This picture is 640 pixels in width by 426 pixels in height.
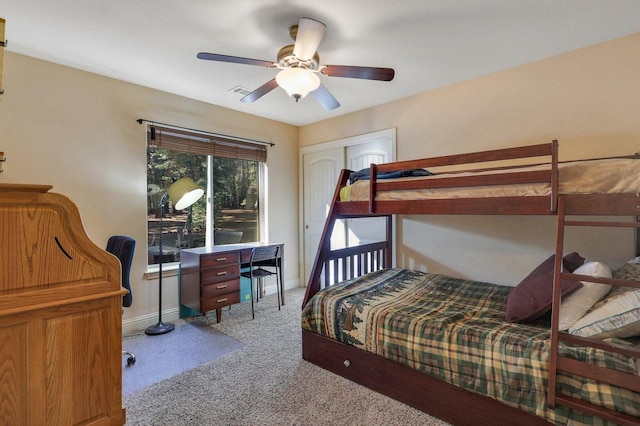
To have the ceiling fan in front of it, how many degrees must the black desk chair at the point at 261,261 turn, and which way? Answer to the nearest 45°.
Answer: approximately 135° to its left

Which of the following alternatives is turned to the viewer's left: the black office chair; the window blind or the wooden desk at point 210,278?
the black office chair

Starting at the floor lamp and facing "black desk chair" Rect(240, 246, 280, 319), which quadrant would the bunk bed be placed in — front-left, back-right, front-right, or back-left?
front-right

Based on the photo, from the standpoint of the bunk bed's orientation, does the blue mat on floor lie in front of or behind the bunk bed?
in front

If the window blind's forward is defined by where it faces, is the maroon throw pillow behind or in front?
in front

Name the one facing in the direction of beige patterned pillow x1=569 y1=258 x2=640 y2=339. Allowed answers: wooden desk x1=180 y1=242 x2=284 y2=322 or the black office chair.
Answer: the wooden desk

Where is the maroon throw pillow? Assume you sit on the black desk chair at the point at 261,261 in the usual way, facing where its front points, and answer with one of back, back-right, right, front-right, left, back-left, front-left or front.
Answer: back

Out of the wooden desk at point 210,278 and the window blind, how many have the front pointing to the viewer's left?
0

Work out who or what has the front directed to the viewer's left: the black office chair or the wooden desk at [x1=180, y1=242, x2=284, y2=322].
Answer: the black office chair

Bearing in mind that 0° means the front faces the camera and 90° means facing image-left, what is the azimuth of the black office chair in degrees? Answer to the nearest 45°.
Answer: approximately 90°

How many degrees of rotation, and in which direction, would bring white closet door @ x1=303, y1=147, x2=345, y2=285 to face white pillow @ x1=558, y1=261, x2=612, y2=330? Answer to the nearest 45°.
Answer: approximately 90° to its left

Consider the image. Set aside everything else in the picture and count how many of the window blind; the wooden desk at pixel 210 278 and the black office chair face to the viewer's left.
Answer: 1

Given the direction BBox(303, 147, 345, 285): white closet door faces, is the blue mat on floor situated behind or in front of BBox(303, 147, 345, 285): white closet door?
in front
